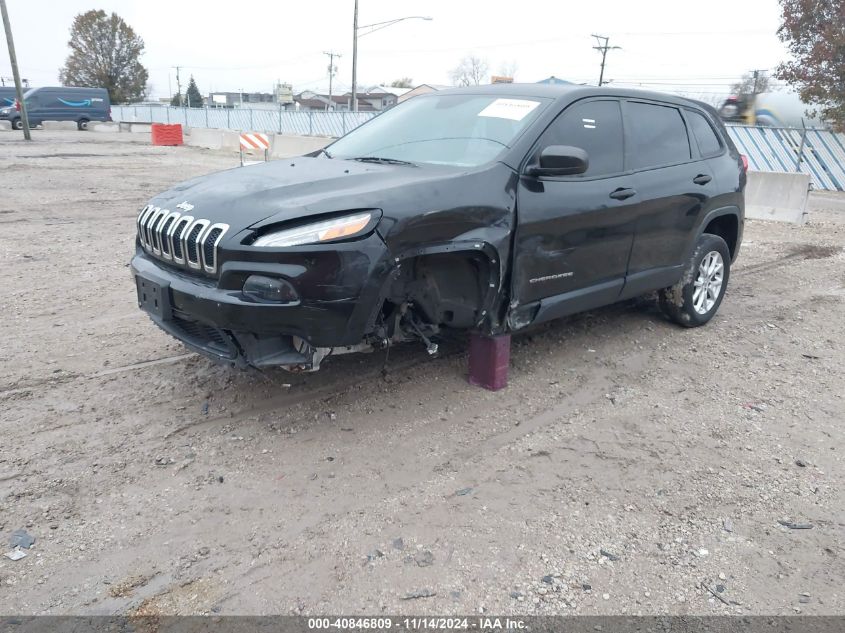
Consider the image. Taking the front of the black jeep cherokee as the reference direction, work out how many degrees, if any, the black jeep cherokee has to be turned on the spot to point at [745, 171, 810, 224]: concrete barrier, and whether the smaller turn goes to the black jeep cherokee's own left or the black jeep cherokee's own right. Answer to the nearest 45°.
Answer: approximately 180°

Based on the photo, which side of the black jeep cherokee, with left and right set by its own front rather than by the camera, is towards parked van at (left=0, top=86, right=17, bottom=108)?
right

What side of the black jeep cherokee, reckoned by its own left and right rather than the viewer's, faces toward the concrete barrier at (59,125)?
right

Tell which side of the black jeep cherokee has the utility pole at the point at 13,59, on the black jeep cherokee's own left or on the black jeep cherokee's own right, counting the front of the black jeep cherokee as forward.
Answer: on the black jeep cherokee's own right

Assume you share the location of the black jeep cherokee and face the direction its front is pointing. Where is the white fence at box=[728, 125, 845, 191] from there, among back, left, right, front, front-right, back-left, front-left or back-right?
back

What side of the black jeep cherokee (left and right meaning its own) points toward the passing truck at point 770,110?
back

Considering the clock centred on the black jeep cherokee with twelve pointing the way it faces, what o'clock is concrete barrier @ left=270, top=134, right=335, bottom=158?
The concrete barrier is roughly at 4 o'clock from the black jeep cherokee.

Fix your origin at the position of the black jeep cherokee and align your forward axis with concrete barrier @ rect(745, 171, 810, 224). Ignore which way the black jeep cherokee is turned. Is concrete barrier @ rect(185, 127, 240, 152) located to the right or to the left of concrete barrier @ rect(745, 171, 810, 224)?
left

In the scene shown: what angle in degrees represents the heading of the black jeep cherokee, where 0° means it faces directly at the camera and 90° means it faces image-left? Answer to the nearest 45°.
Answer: approximately 45°

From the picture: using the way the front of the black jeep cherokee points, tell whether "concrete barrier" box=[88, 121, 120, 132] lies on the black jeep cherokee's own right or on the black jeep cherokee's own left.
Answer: on the black jeep cherokee's own right

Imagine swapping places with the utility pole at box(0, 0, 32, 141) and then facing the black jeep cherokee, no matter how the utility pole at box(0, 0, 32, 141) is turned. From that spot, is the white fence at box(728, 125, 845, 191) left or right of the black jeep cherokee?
left
